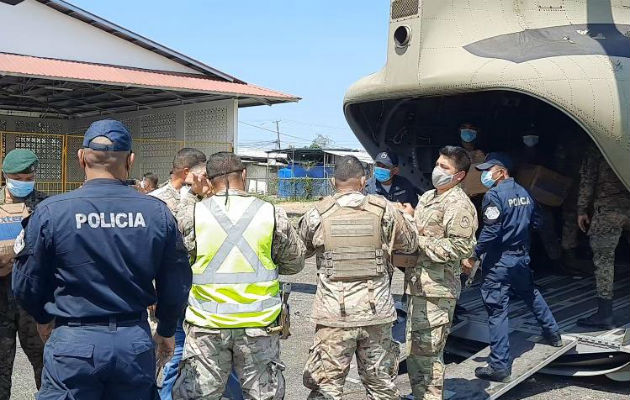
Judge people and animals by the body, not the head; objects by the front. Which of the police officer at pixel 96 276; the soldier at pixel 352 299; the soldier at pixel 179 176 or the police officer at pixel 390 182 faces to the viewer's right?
the soldier at pixel 179 176

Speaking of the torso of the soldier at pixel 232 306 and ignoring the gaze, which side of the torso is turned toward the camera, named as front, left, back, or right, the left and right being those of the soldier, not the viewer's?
back

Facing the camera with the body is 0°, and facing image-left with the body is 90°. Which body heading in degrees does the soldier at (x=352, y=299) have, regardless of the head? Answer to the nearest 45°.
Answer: approximately 180°

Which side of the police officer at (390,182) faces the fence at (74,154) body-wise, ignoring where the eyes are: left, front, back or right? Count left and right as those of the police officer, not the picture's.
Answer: right

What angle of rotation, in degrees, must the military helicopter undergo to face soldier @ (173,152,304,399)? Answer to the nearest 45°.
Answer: approximately 180°

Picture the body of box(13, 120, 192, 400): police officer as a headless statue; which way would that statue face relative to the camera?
away from the camera

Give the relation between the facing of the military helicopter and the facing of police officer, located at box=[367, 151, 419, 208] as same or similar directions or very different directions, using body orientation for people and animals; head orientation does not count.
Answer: very different directions

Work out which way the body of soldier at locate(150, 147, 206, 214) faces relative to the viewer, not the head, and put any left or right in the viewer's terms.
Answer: facing to the right of the viewer

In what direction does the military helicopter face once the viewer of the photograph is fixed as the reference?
facing away from the viewer and to the right of the viewer

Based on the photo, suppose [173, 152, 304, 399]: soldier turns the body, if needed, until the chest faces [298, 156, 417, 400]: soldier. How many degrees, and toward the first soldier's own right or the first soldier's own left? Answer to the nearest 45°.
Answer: approximately 45° to the first soldier's own right

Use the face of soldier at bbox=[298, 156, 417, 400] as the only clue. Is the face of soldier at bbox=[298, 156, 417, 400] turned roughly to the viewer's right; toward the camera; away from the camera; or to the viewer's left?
away from the camera

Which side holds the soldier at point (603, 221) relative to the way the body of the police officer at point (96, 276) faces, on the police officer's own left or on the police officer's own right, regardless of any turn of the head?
on the police officer's own right

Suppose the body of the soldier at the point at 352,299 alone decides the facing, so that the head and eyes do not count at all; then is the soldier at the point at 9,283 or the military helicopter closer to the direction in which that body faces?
the military helicopter
